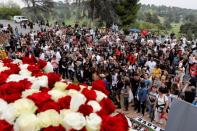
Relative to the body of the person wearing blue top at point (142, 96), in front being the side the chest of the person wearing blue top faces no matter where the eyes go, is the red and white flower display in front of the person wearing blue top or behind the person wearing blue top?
in front

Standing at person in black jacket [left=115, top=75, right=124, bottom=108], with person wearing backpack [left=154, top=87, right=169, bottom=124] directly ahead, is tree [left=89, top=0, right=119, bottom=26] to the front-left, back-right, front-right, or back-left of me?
back-left

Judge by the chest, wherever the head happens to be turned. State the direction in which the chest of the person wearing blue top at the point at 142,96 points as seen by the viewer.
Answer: away from the camera

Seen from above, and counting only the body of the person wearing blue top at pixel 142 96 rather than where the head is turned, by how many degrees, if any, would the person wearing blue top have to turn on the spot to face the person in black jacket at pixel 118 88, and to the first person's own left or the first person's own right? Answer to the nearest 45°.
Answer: approximately 45° to the first person's own right
